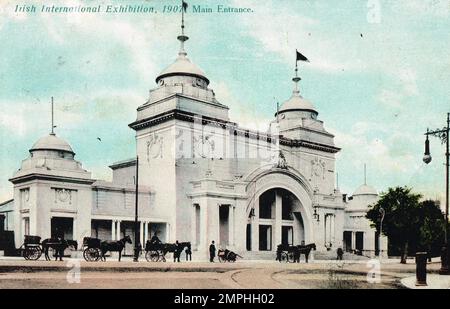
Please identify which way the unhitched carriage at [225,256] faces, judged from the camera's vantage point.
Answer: facing to the right of the viewer

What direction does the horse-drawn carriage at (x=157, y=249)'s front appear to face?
to the viewer's right

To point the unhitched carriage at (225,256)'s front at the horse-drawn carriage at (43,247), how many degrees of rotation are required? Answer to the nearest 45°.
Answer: approximately 135° to its right

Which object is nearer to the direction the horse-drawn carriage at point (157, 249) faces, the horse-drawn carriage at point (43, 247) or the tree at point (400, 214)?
the tree

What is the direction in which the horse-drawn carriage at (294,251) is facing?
to the viewer's right

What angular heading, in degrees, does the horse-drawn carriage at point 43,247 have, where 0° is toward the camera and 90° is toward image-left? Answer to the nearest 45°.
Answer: approximately 270°

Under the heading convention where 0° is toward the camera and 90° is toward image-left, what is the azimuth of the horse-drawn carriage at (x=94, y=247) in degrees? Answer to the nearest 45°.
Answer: approximately 270°
